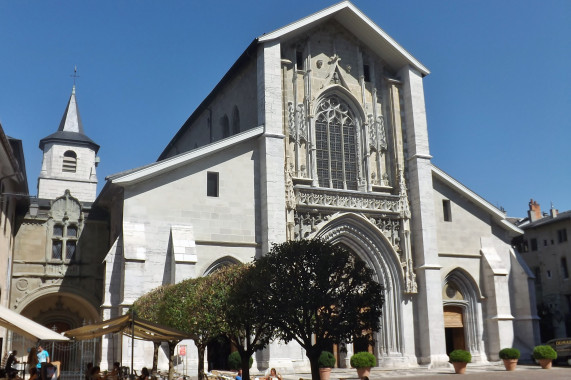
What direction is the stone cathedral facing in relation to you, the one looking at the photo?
facing the viewer and to the right of the viewer

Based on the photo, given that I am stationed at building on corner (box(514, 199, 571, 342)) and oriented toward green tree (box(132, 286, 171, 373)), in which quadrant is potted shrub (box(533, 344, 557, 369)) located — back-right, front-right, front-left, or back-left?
front-left

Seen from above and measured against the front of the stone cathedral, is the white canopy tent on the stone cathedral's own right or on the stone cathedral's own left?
on the stone cathedral's own right

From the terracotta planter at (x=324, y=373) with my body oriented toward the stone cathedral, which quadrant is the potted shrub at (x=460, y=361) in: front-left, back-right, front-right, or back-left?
front-right

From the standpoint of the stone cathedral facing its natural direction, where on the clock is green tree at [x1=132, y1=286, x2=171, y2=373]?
The green tree is roughly at 3 o'clock from the stone cathedral.

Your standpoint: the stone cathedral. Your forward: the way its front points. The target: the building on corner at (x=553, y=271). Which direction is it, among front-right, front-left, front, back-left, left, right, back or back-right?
left

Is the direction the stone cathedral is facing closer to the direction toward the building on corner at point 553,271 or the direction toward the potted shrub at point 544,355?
the potted shrub

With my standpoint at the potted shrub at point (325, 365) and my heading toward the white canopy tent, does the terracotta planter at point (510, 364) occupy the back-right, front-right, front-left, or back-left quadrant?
back-left

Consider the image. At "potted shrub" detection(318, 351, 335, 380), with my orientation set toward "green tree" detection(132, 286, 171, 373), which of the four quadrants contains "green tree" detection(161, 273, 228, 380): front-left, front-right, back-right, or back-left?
front-left
